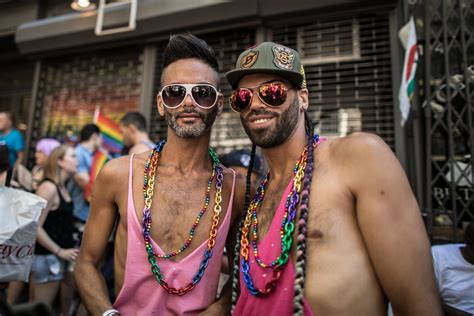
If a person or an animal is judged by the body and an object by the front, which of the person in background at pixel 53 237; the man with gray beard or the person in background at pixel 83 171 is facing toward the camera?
the man with gray beard

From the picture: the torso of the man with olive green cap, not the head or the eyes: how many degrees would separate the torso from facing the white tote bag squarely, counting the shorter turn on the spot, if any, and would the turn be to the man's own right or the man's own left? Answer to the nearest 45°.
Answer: approximately 45° to the man's own right

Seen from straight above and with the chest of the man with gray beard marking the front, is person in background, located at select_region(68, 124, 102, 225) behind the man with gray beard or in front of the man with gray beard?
behind

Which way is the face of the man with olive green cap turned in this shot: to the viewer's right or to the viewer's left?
to the viewer's left
